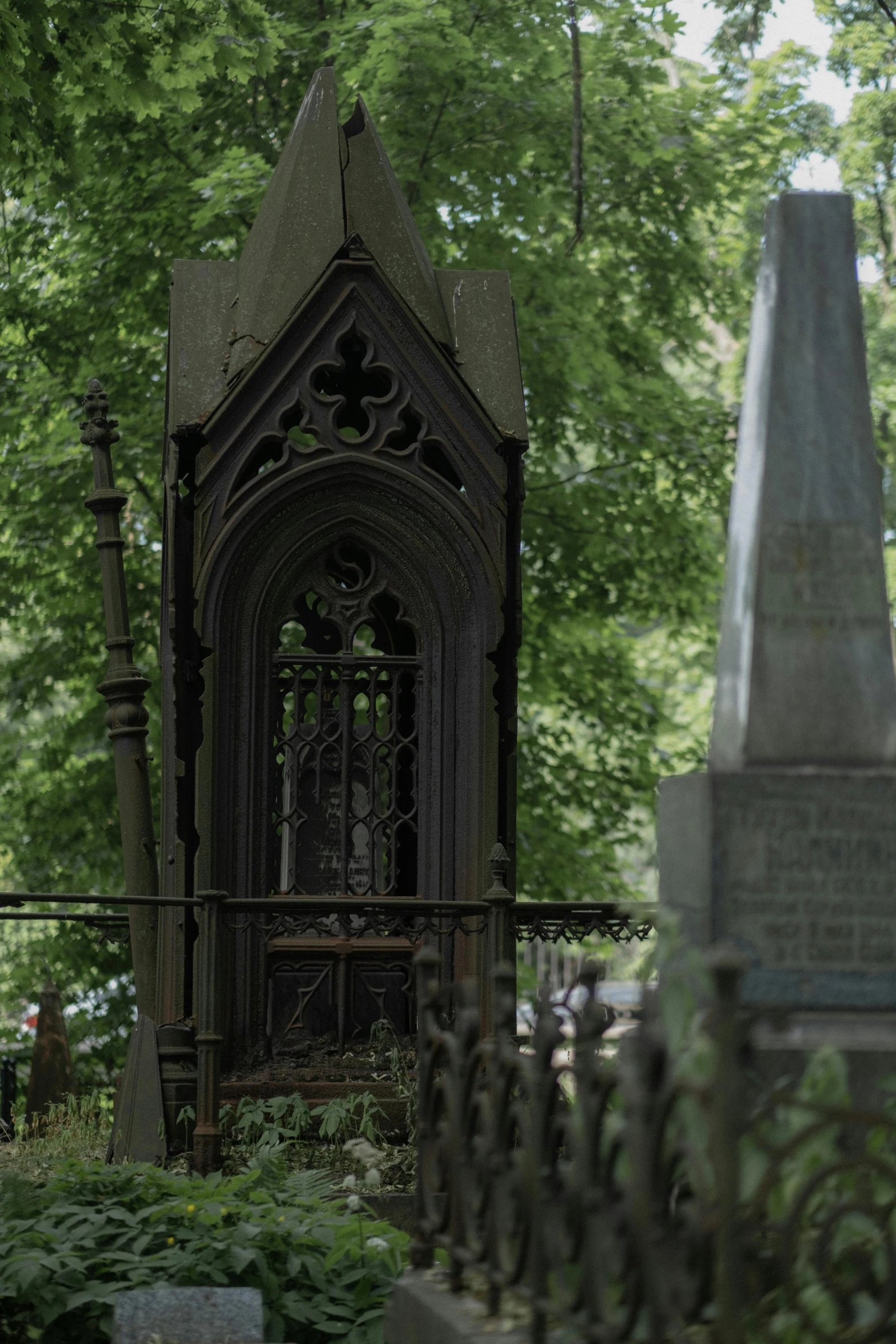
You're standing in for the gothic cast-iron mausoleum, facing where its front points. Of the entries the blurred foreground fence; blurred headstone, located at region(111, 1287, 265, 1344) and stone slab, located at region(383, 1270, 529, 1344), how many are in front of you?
3

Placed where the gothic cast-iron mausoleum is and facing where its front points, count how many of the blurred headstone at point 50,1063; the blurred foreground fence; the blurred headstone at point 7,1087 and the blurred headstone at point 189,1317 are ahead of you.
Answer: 2

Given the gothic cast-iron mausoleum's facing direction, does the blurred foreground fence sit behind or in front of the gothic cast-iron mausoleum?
in front

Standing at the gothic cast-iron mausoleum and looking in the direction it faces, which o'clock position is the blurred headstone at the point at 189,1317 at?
The blurred headstone is roughly at 12 o'clock from the gothic cast-iron mausoleum.

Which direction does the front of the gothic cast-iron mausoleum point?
toward the camera

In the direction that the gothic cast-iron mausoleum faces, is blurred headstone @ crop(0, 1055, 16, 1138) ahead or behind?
behind

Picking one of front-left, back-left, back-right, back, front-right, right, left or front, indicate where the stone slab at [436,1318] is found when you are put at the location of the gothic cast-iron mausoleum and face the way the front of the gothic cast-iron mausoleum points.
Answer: front

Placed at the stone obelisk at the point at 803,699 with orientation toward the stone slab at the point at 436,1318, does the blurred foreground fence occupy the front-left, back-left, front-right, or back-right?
front-left

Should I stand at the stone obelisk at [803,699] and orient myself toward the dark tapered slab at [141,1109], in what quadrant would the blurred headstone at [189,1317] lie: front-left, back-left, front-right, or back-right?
front-left

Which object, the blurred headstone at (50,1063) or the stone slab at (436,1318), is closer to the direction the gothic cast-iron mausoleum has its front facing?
the stone slab

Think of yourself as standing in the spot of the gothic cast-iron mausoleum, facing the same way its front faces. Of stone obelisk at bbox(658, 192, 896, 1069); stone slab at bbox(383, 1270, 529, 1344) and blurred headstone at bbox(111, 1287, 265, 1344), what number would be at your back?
0

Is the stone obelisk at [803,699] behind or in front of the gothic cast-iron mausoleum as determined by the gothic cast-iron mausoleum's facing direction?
in front

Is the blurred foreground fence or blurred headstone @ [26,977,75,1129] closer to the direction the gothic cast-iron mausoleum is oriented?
the blurred foreground fence
